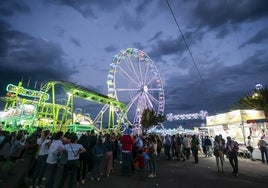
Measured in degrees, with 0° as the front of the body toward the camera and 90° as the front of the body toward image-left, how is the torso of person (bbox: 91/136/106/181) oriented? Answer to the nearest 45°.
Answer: approximately 180°

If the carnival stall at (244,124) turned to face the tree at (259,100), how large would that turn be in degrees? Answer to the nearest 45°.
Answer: approximately 135° to its right

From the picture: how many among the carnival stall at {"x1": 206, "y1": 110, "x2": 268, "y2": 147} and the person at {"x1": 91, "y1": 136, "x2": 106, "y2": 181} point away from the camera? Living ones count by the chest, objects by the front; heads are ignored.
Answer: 1

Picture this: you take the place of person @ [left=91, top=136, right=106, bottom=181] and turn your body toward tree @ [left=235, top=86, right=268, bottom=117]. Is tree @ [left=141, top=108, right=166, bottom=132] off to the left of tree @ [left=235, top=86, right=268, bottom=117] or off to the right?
left

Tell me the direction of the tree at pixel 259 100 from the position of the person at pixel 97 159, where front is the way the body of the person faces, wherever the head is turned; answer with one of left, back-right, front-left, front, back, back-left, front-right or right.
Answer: front-right

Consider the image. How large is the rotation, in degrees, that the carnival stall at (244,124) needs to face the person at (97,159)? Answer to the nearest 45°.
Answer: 0° — it already faces them

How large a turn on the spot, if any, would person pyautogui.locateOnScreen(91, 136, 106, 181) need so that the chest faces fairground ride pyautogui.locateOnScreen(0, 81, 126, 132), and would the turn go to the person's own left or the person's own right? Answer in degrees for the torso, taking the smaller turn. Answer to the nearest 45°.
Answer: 0° — they already face it

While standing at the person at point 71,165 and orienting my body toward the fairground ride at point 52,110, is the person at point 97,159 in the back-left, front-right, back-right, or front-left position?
front-right

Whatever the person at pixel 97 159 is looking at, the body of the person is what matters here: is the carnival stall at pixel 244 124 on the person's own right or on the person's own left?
on the person's own right

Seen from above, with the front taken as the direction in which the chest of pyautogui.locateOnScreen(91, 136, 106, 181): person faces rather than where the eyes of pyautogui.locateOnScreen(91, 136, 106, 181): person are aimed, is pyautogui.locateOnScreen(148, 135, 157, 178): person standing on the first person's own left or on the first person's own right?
on the first person's own right

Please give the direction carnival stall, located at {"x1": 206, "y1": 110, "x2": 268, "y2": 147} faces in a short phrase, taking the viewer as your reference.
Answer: facing the viewer and to the left of the viewer

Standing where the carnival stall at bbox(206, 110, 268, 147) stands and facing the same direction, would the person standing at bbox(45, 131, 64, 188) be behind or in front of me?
in front

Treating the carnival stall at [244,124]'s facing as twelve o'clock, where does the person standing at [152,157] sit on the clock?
The person standing is roughly at 11 o'clock from the carnival stall.

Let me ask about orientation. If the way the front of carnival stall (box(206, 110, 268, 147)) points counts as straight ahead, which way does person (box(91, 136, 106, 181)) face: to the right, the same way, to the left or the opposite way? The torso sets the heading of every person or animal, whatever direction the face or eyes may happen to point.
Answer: to the right
